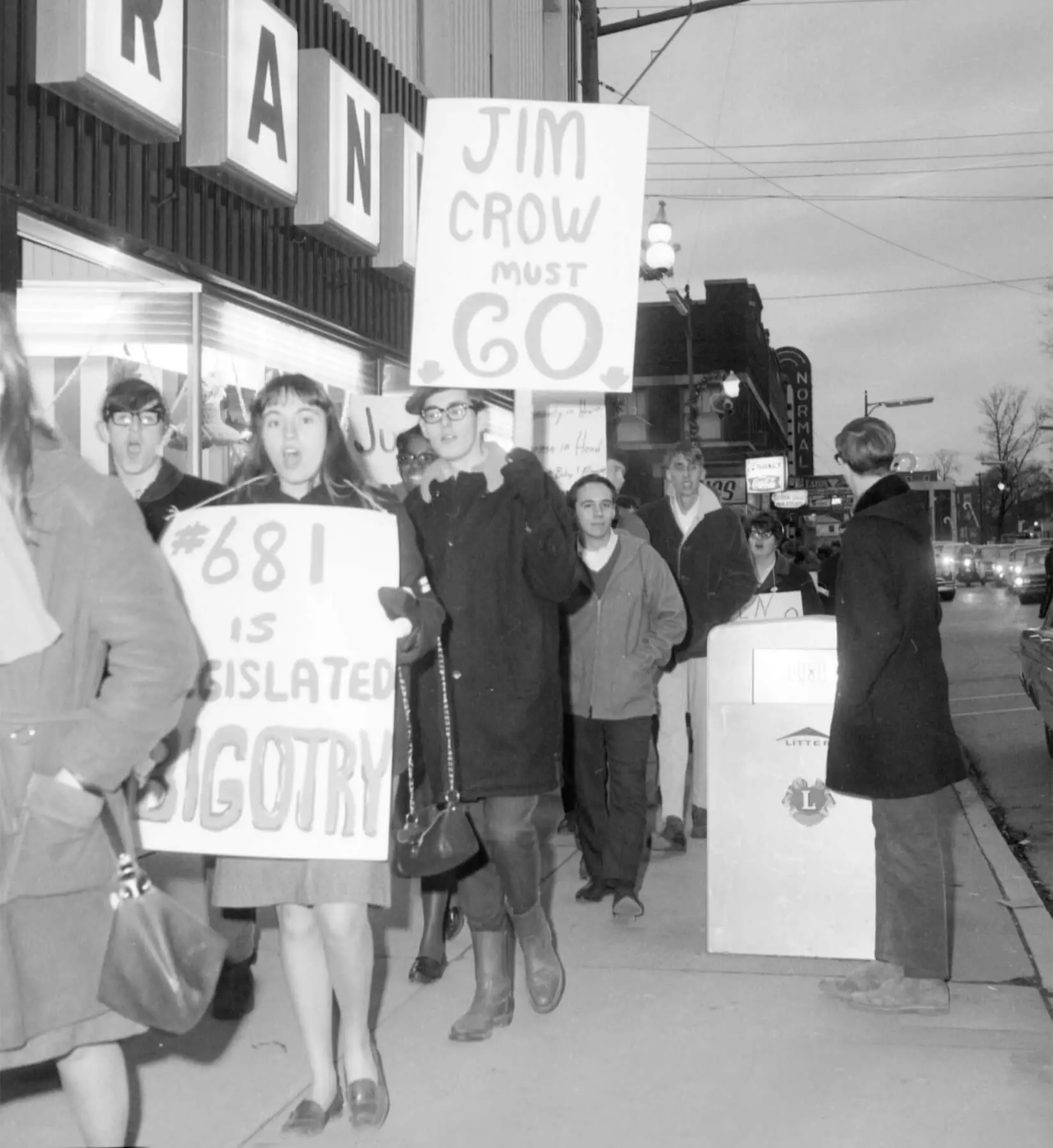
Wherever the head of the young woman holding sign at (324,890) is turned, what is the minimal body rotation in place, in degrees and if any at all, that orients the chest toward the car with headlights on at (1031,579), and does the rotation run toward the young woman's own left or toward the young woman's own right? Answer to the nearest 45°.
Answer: approximately 135° to the young woman's own left

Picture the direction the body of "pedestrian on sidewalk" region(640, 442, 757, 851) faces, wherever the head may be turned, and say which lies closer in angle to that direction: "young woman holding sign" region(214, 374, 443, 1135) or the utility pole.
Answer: the young woman holding sign

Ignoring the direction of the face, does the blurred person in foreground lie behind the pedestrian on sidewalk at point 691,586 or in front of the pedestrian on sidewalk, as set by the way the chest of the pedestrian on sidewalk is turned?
in front

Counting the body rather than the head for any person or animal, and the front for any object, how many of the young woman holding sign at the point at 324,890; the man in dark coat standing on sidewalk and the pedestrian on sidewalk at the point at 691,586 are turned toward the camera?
2

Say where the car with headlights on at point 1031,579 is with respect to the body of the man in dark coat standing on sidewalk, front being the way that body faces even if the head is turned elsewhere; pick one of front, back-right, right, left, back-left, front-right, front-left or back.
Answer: right

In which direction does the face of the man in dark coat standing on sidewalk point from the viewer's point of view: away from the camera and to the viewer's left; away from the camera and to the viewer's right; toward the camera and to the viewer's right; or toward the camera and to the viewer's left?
away from the camera and to the viewer's left

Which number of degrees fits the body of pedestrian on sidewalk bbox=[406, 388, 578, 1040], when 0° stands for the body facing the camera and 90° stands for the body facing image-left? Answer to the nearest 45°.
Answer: approximately 45°

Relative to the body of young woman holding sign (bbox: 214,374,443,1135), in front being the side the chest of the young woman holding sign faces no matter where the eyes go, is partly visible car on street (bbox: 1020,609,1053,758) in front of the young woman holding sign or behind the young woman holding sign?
behind
